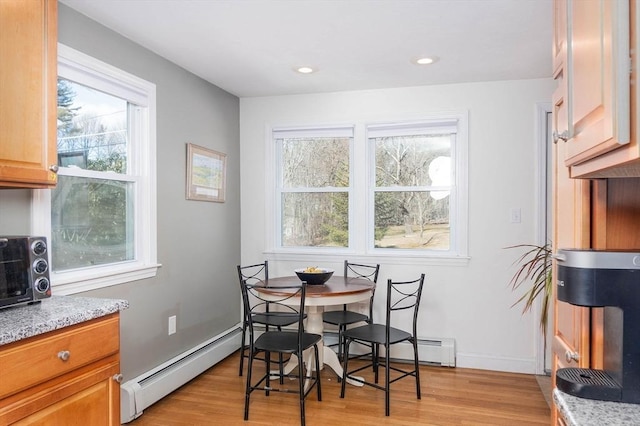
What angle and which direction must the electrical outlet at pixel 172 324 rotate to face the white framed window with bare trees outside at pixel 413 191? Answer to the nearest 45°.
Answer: approximately 45° to its left

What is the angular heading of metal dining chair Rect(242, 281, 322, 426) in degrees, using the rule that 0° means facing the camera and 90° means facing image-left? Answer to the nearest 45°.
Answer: approximately 180°

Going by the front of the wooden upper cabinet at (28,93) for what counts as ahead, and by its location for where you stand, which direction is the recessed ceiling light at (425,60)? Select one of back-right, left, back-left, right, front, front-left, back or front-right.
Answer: front-left

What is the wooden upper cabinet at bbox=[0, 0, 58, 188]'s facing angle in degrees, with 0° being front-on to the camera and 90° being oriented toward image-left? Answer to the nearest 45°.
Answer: approximately 315°

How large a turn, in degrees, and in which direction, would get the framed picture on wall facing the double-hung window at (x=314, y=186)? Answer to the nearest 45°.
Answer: approximately 45° to its left

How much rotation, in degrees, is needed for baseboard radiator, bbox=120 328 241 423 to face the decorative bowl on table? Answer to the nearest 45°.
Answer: approximately 45° to its left
